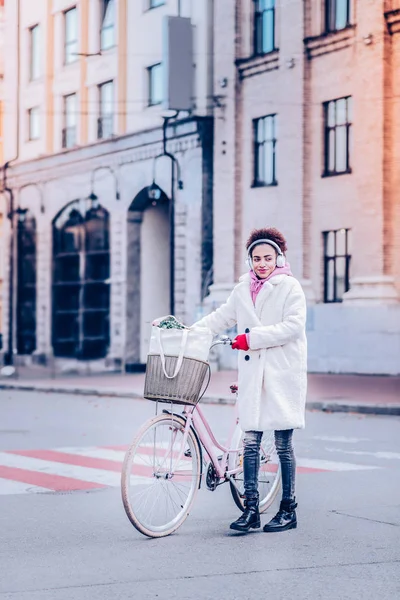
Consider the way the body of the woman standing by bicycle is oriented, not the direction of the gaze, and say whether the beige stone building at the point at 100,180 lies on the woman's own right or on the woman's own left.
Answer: on the woman's own right

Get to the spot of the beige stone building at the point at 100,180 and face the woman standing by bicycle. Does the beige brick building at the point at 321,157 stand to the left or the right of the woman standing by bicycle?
left

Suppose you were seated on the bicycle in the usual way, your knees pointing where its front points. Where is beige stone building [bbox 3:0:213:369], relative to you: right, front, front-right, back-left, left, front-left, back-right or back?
back-right

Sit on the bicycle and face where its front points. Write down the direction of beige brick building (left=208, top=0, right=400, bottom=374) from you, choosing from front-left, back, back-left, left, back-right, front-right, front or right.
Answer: back-right

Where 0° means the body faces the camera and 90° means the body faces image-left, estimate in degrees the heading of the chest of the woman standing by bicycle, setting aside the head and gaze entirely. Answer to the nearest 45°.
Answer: approximately 45°

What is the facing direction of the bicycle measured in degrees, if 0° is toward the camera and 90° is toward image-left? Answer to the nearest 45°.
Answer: approximately 45°
